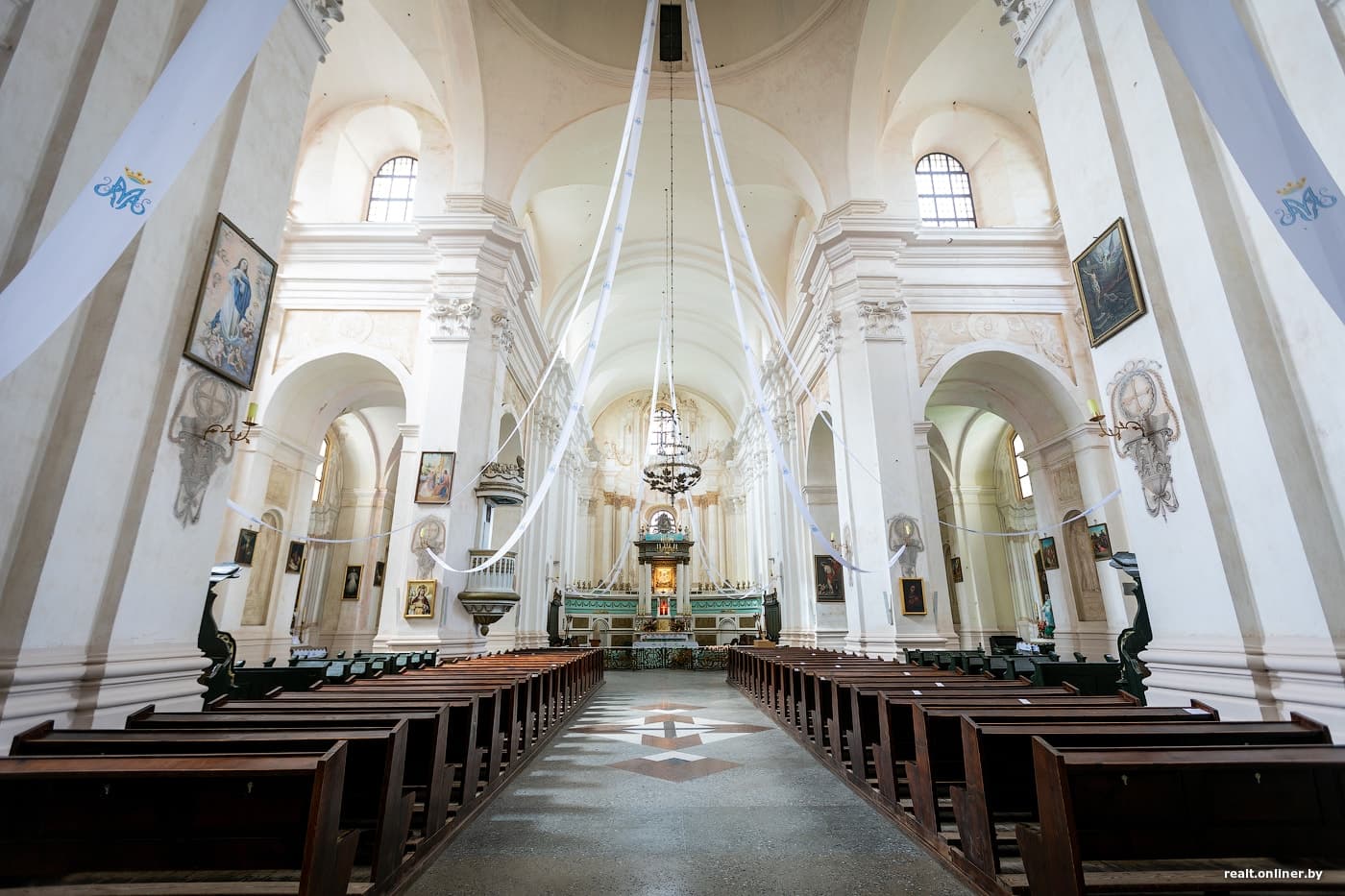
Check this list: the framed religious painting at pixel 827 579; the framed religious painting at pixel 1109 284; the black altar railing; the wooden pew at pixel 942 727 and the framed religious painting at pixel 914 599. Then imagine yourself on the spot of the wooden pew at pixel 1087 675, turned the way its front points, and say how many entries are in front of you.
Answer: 3

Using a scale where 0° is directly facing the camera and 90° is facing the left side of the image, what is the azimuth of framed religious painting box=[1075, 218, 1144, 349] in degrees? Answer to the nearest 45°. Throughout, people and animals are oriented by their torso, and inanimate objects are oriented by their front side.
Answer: approximately 45°

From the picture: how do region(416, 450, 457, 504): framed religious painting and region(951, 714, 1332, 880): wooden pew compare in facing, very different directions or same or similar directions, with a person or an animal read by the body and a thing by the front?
very different directions

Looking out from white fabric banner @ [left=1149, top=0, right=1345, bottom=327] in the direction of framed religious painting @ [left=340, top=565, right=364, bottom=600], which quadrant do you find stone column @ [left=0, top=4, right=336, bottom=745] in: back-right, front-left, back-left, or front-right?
front-left

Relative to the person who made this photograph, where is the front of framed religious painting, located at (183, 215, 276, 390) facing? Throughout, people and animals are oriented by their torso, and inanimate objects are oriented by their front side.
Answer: facing the viewer and to the right of the viewer

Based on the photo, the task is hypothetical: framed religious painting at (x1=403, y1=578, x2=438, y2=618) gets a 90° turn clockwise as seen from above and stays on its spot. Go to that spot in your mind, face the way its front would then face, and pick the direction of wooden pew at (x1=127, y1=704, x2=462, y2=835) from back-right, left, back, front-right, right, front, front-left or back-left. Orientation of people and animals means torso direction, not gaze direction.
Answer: left

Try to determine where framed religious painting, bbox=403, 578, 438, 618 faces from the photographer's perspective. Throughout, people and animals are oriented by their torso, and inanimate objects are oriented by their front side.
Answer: facing the viewer

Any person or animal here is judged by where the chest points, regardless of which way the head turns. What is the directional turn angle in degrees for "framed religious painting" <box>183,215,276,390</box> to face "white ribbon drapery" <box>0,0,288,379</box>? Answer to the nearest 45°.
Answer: approximately 45° to its right

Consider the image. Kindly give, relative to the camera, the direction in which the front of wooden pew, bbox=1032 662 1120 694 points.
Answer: facing away from the viewer and to the left of the viewer

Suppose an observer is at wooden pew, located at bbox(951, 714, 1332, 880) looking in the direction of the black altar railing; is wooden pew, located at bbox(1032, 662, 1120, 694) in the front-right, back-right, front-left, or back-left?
front-right

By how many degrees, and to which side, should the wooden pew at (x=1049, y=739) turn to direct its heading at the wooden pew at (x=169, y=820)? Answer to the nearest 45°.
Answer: approximately 90° to its left

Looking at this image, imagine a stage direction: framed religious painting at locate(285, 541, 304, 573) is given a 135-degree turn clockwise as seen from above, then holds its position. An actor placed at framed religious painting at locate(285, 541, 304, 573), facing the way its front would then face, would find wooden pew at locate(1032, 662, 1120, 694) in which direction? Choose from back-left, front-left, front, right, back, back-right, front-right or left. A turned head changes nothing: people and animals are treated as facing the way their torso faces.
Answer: back-left

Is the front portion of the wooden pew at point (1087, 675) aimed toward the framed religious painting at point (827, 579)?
yes

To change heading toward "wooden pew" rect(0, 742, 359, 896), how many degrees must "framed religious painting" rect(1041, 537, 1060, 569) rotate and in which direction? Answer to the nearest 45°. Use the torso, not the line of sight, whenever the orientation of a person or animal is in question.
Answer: approximately 45° to its left

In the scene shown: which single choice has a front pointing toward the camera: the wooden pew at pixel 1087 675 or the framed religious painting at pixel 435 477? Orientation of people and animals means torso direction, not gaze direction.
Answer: the framed religious painting

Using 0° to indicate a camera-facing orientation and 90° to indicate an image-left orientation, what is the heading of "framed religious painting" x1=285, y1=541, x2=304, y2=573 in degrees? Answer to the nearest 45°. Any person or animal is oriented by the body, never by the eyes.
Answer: approximately 315°

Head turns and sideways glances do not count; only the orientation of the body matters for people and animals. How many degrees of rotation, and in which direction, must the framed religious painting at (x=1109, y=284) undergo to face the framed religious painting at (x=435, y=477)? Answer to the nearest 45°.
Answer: approximately 45° to its right

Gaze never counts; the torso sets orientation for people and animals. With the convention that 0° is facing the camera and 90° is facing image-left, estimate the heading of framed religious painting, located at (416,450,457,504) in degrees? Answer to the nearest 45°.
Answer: approximately 0°

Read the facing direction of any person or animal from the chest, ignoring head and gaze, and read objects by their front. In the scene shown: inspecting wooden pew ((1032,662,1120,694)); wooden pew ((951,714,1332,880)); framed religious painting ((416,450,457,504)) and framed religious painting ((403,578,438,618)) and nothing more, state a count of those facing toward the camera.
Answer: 2

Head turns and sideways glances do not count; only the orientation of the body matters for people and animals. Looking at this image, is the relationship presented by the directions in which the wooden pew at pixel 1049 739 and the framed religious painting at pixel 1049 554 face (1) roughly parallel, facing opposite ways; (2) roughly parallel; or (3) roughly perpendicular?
roughly perpendicular

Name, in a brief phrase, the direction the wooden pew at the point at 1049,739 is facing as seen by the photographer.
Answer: facing away from the viewer and to the left of the viewer

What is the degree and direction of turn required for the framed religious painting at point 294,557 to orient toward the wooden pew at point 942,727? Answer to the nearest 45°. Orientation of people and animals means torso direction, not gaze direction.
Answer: approximately 45° to its right
